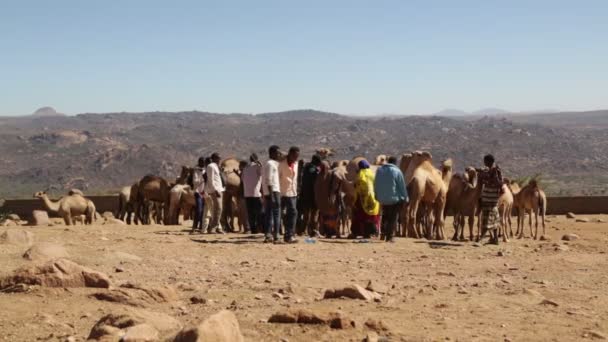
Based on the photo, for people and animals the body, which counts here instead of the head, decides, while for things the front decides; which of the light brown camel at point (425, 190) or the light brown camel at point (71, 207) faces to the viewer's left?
the light brown camel at point (71, 207)

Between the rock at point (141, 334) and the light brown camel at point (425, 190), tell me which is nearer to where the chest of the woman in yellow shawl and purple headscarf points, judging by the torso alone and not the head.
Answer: the light brown camel

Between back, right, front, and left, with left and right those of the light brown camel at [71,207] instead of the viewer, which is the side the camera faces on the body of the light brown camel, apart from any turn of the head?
left

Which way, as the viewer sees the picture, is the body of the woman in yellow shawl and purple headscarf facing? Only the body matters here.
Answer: away from the camera

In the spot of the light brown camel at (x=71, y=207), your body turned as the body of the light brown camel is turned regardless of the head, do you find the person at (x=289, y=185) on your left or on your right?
on your left

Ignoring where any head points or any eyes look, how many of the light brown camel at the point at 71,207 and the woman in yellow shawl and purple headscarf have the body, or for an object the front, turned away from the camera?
1

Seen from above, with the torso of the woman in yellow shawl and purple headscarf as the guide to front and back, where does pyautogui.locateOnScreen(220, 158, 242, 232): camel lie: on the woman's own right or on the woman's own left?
on the woman's own left

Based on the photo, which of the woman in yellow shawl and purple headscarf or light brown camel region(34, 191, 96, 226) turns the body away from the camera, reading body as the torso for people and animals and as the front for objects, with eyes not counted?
the woman in yellow shawl and purple headscarf

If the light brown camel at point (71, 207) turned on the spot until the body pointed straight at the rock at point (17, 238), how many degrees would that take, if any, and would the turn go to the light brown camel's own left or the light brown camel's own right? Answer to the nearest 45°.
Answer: approximately 90° to the light brown camel's own left
